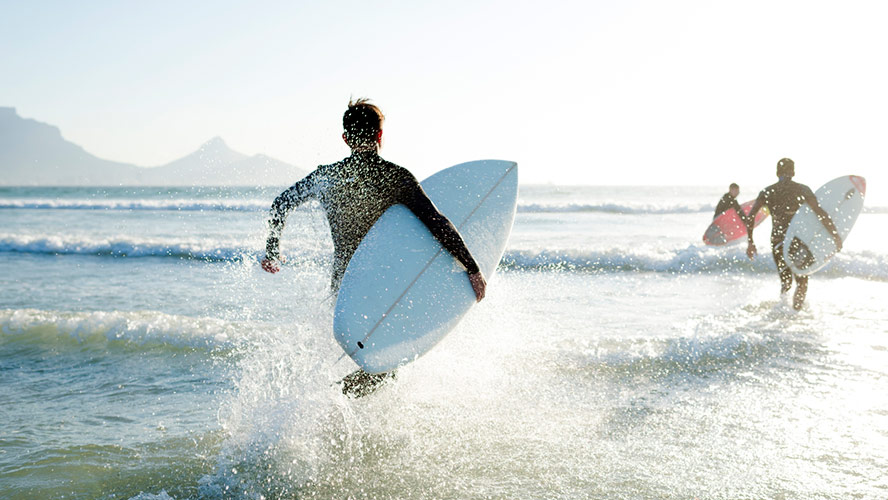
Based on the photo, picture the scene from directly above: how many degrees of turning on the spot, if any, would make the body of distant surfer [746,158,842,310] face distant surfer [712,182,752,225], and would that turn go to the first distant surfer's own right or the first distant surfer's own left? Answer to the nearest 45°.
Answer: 0° — they already face them

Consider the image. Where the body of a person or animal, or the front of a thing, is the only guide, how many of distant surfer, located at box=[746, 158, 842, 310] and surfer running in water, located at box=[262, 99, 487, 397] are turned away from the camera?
2

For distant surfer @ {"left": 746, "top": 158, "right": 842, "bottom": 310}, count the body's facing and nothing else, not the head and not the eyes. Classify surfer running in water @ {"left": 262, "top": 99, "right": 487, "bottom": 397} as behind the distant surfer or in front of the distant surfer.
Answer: behind

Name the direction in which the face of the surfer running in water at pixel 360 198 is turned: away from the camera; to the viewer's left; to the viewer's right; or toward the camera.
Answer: away from the camera

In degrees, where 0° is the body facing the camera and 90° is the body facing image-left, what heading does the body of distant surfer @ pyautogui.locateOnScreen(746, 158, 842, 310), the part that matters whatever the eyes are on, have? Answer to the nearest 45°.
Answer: approximately 180°

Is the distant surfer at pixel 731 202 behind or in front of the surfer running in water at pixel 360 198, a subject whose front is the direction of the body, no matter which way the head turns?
in front

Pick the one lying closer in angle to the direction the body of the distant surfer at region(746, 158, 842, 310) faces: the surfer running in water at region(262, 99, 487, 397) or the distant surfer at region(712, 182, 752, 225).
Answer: the distant surfer

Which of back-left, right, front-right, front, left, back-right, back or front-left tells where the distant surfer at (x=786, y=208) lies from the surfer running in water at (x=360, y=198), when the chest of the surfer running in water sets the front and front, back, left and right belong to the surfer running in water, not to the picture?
front-right

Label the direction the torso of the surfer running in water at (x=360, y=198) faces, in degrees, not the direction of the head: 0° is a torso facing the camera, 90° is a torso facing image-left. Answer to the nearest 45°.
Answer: approximately 180°
